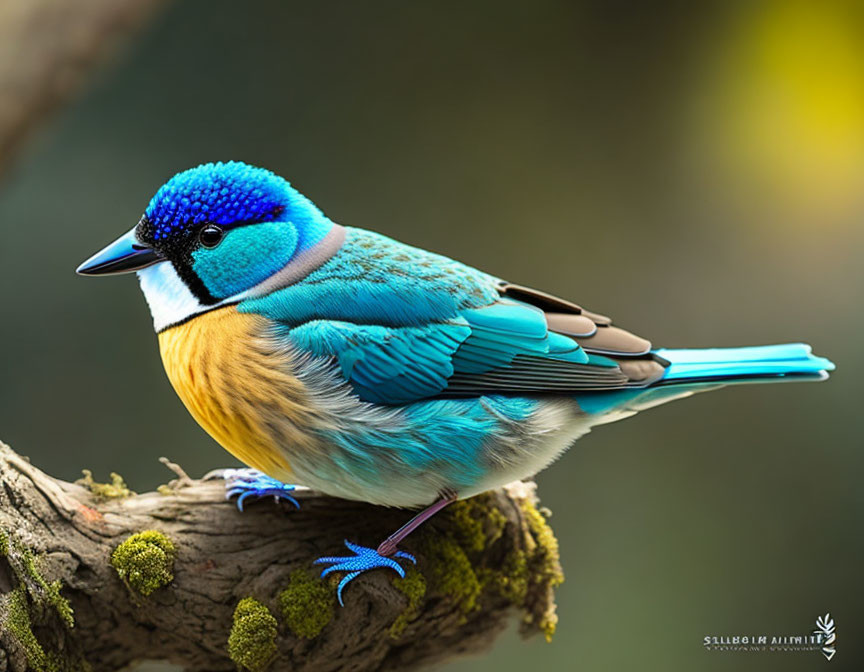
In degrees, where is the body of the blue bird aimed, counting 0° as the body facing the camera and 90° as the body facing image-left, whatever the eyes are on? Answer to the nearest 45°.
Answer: approximately 90°

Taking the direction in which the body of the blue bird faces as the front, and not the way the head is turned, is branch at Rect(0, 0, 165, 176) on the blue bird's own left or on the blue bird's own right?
on the blue bird's own right
